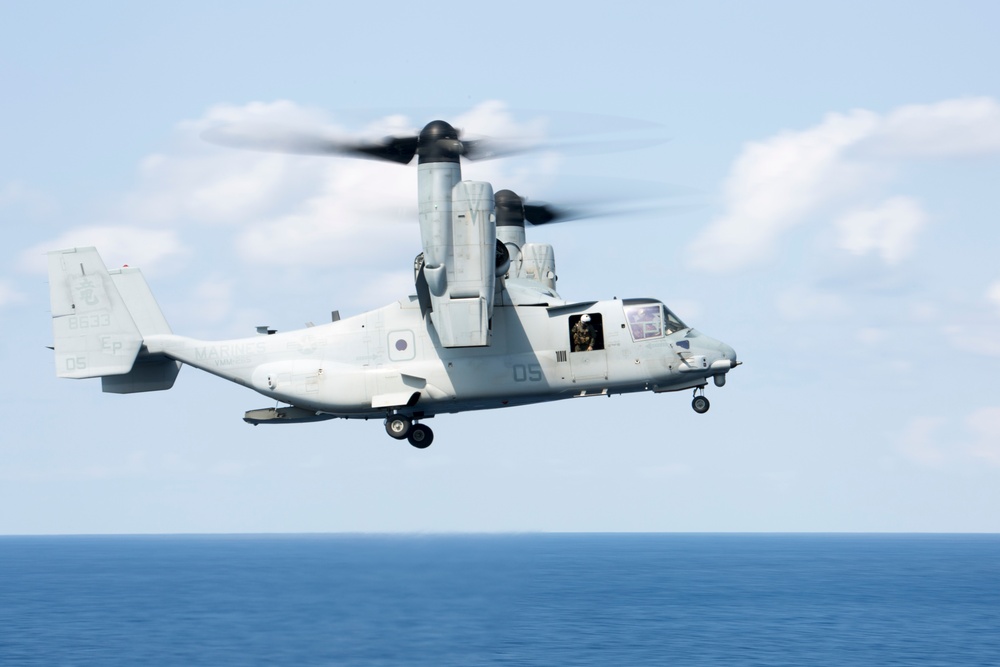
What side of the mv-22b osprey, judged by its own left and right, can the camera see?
right
